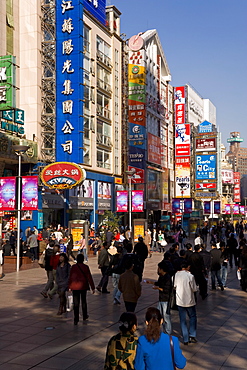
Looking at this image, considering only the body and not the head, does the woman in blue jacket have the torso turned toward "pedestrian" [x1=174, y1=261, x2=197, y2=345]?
yes

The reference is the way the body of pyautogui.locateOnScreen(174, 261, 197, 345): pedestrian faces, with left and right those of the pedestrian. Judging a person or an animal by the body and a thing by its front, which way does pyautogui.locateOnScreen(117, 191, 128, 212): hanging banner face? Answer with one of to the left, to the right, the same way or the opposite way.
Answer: the opposite way

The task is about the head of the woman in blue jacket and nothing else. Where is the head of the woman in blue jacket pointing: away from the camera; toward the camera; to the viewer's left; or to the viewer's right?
away from the camera

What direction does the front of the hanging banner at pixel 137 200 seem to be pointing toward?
toward the camera

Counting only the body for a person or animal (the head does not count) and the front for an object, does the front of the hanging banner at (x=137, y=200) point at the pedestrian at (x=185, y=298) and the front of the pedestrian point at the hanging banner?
yes

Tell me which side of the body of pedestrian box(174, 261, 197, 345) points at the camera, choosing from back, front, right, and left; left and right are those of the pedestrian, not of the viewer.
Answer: back

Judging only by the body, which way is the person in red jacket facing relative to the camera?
away from the camera

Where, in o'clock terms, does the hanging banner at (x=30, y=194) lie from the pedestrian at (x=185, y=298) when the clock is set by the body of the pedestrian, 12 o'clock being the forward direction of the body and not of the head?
The hanging banner is roughly at 11 o'clock from the pedestrian.

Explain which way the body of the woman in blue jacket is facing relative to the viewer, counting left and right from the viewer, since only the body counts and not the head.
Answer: facing away from the viewer

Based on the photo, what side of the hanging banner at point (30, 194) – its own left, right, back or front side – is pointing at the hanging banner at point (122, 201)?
back

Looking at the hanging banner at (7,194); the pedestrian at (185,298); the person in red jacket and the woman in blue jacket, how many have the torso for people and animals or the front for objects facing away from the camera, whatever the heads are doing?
3
